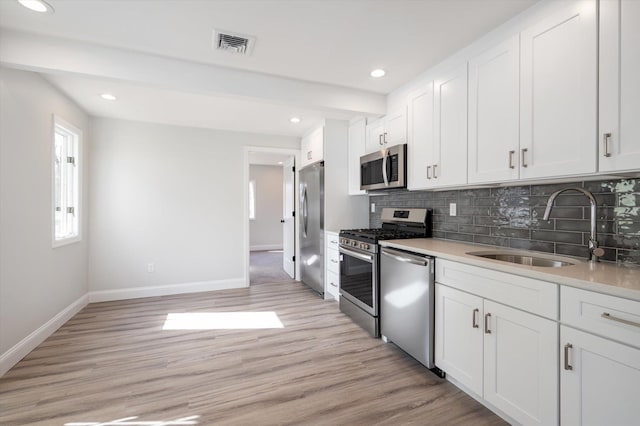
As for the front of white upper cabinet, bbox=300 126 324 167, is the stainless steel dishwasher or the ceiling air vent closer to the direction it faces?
the ceiling air vent

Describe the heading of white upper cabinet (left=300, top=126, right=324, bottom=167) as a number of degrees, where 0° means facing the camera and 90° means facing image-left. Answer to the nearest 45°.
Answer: approximately 45°

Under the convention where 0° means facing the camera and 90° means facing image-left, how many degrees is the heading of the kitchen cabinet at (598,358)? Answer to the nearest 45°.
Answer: approximately 45°

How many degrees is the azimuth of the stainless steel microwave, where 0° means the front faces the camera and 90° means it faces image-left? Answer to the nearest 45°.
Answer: approximately 45°
